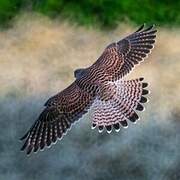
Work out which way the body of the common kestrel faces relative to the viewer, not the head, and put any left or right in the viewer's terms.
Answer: facing away from the viewer and to the left of the viewer
